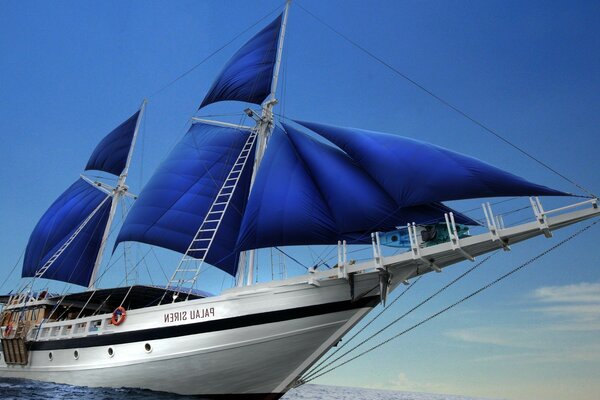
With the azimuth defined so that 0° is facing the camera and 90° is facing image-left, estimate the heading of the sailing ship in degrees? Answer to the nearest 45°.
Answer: approximately 315°
